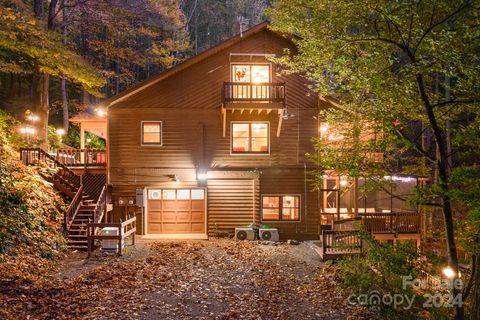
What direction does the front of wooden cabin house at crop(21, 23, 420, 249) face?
toward the camera

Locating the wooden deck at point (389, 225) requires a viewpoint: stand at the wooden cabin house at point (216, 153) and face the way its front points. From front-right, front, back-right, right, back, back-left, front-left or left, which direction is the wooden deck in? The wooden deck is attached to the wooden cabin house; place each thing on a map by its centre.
left
